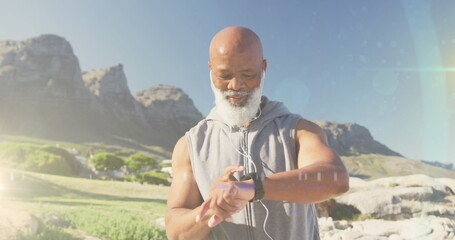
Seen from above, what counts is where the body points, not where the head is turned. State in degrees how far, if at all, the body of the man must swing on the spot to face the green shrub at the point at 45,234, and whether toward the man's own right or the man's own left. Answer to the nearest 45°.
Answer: approximately 135° to the man's own right

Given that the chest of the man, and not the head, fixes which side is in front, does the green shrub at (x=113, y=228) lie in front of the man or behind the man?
behind

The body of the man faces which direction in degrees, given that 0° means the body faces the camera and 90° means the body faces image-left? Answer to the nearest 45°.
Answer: approximately 0°
